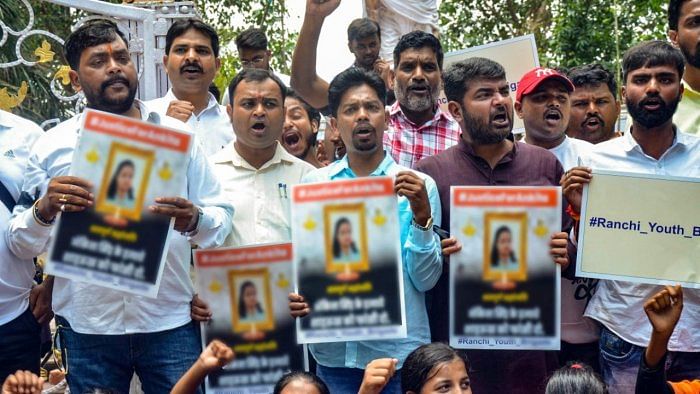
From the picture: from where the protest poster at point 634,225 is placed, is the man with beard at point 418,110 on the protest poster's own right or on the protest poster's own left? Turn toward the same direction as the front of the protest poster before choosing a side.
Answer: on the protest poster's own right

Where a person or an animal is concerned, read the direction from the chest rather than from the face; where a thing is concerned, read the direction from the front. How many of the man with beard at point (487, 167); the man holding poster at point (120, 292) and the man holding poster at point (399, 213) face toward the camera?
3

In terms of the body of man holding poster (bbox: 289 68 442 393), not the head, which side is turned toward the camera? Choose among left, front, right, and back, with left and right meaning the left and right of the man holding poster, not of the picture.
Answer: front

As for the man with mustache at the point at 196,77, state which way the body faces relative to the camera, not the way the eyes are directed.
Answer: toward the camera

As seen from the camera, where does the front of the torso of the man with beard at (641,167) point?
toward the camera

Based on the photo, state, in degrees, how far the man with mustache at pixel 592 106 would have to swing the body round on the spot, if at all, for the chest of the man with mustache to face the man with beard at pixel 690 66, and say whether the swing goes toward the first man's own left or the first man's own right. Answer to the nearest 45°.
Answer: approximately 45° to the first man's own left

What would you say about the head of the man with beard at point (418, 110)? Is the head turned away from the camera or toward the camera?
toward the camera

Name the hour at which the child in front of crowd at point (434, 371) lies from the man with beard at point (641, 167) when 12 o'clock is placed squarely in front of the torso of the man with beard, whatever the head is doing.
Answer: The child in front of crowd is roughly at 2 o'clock from the man with beard.

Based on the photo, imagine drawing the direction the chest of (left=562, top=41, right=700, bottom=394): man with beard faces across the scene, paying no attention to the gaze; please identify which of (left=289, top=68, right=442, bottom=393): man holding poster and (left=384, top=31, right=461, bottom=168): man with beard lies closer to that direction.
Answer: the man holding poster

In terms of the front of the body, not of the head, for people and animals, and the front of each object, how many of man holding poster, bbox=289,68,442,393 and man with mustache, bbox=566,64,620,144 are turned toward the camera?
2

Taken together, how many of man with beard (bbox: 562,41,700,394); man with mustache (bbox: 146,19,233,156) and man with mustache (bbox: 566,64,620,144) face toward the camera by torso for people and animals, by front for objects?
3

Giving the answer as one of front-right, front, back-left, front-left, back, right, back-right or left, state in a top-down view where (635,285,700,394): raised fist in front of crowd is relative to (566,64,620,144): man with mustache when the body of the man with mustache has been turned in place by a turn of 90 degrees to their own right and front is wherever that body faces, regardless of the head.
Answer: left

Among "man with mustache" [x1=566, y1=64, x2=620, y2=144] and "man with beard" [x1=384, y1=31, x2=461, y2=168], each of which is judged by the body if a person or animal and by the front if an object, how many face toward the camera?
2

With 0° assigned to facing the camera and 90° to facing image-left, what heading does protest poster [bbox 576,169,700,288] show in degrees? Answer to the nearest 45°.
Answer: approximately 0°
